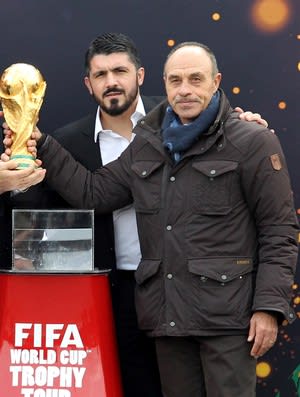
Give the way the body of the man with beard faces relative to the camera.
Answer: toward the camera

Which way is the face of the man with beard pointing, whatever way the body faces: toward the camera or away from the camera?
toward the camera
